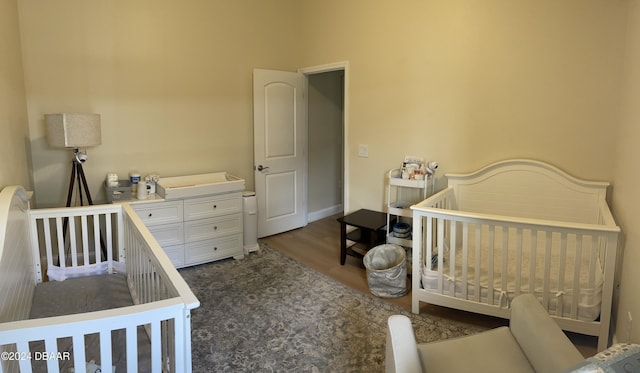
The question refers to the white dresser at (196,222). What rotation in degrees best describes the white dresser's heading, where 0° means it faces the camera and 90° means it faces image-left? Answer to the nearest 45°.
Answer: approximately 315°

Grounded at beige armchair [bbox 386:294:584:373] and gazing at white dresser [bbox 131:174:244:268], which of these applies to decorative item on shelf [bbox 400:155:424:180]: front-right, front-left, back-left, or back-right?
front-right

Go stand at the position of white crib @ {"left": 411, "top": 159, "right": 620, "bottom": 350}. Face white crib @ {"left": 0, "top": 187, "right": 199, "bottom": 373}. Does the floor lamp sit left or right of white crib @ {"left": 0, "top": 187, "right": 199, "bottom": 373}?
right

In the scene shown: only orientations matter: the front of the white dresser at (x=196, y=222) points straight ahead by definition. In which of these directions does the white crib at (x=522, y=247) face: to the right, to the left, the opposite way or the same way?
to the right

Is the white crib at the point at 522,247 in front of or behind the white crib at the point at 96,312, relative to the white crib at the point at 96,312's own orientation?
in front

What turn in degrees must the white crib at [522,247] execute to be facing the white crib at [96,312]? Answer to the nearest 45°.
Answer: approximately 45° to its right

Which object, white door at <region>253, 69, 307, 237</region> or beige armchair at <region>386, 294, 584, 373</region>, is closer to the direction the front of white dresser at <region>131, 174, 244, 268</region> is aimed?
the beige armchair

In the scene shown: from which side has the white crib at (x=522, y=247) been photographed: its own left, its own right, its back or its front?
front

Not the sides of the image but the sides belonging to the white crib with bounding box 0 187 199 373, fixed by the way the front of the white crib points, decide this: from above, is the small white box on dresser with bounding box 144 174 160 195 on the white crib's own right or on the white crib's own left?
on the white crib's own left

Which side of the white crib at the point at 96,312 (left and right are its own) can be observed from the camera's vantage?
right

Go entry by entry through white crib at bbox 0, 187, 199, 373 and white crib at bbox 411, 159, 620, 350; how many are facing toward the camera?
1
